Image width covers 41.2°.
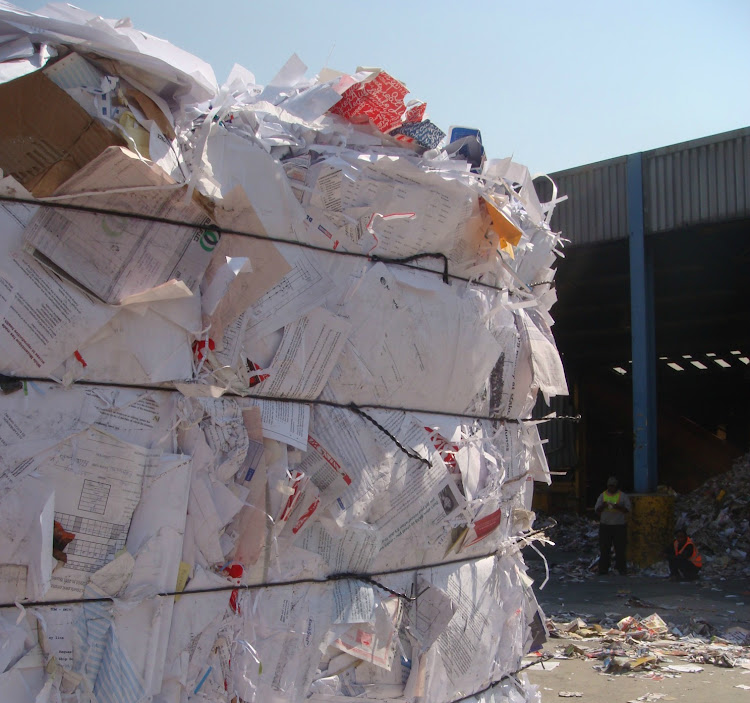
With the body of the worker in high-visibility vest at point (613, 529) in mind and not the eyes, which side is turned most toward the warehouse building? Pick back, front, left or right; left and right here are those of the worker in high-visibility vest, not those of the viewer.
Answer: back

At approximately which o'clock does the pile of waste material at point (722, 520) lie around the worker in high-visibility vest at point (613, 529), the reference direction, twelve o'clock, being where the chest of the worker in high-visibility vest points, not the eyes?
The pile of waste material is roughly at 7 o'clock from the worker in high-visibility vest.

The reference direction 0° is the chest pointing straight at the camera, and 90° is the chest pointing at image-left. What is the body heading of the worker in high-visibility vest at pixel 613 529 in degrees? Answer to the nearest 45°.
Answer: approximately 0°

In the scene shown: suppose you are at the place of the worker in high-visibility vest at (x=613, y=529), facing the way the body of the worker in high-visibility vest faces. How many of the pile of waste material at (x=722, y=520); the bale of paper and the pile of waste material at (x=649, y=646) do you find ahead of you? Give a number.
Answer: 2

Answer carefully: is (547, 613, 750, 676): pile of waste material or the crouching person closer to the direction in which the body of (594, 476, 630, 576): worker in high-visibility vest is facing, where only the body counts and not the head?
the pile of waste material

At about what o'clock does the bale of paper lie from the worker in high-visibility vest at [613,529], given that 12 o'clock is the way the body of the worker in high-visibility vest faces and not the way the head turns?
The bale of paper is roughly at 12 o'clock from the worker in high-visibility vest.

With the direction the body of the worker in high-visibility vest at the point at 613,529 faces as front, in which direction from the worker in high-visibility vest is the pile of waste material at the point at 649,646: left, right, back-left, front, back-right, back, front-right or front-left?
front

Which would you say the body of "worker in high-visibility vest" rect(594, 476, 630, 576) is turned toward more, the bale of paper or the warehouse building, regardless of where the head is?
the bale of paper

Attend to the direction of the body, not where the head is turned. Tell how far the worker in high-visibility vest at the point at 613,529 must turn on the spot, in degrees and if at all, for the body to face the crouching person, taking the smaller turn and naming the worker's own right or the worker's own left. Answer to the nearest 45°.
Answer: approximately 45° to the worker's own left
